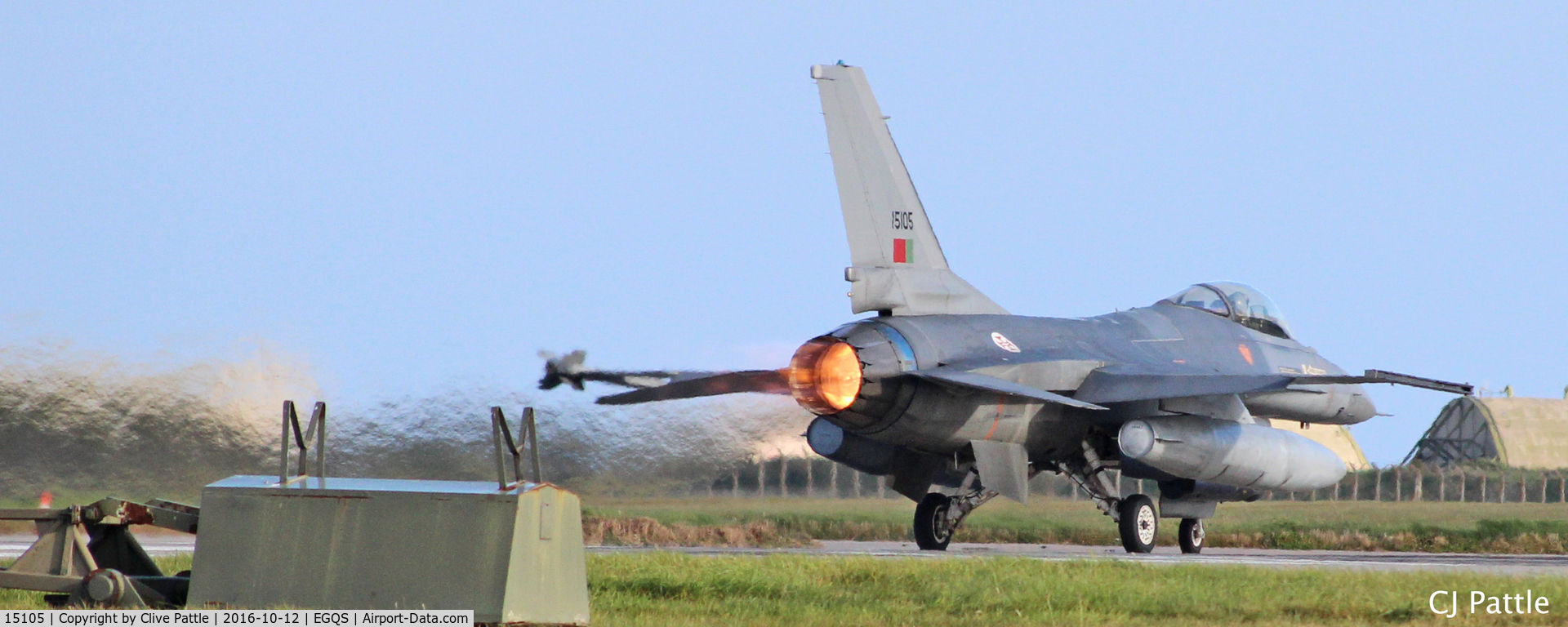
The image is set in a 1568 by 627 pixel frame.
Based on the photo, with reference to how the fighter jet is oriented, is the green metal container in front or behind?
behind

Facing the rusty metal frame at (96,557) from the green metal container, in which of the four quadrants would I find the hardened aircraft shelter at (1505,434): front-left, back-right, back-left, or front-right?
back-right

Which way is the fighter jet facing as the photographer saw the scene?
facing away from the viewer and to the right of the viewer

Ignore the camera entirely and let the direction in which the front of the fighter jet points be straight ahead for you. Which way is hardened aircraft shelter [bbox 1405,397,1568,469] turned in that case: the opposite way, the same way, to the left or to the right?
the opposite way

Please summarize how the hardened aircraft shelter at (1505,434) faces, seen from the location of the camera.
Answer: facing the viewer and to the left of the viewer

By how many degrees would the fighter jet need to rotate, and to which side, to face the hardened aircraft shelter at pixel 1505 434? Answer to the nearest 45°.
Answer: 0° — it already faces it

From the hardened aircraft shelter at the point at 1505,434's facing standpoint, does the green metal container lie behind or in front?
in front

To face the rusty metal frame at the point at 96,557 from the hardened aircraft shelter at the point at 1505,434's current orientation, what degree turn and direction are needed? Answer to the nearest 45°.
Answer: approximately 45° to its left

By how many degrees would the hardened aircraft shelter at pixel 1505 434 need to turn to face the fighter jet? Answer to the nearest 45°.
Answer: approximately 45° to its left

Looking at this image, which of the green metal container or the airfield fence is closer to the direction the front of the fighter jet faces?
the airfield fence

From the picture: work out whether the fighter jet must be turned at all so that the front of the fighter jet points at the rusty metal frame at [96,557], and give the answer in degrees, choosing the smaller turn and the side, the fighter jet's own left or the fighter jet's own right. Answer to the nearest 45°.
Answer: approximately 180°
